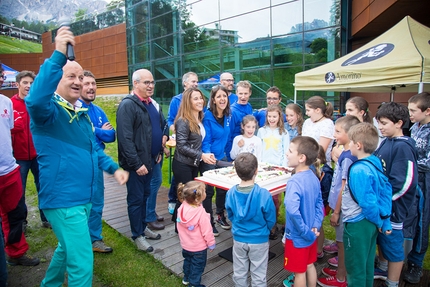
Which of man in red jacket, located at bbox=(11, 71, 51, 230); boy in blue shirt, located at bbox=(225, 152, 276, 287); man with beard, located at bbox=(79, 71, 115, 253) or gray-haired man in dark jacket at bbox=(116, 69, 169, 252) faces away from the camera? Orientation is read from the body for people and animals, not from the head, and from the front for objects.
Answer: the boy in blue shirt

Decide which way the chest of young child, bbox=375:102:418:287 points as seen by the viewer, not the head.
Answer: to the viewer's left

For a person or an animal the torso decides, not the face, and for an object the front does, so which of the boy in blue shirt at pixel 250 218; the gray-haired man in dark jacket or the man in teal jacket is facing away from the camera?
the boy in blue shirt

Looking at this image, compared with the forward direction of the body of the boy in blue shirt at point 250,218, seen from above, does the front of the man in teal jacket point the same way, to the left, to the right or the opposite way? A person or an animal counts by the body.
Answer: to the right

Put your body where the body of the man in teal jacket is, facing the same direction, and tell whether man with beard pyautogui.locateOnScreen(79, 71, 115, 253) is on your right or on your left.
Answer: on your left

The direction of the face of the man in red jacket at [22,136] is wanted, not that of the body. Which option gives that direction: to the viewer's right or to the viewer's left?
to the viewer's right

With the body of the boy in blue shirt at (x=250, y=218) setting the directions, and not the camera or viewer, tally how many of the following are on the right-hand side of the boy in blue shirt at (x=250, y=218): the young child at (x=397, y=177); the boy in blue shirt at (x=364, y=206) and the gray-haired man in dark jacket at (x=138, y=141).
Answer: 2

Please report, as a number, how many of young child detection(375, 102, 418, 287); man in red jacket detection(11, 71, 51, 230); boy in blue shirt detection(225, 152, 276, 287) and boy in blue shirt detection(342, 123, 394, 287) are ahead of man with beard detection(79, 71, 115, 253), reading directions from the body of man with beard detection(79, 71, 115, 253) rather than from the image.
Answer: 3

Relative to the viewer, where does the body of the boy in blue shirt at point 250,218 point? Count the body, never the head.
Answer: away from the camera

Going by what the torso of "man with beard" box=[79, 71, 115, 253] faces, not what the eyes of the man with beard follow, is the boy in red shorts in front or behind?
in front

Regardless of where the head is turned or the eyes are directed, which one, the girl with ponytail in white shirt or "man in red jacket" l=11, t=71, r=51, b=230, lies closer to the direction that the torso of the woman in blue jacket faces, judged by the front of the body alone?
the girl with ponytail in white shirt

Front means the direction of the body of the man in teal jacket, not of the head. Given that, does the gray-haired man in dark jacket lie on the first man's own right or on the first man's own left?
on the first man's own left
